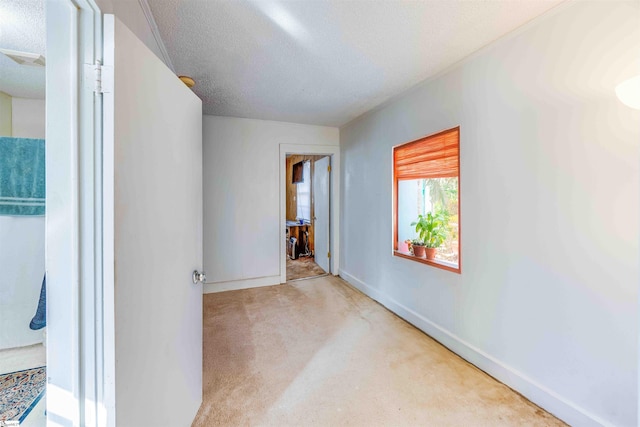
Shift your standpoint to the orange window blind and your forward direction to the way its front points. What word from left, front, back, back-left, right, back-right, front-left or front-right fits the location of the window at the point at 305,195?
right

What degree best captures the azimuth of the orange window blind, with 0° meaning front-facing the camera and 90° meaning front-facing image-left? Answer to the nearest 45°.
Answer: approximately 45°

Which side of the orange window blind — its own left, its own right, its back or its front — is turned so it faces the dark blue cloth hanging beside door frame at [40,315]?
front

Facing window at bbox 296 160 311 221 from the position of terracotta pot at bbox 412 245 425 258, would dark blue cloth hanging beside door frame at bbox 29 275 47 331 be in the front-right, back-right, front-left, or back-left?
back-left

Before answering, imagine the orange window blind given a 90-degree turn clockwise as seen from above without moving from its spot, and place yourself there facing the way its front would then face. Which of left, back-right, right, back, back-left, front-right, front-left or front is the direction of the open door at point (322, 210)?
front

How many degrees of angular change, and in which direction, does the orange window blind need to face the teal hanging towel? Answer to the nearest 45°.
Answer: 0° — it already faces it
